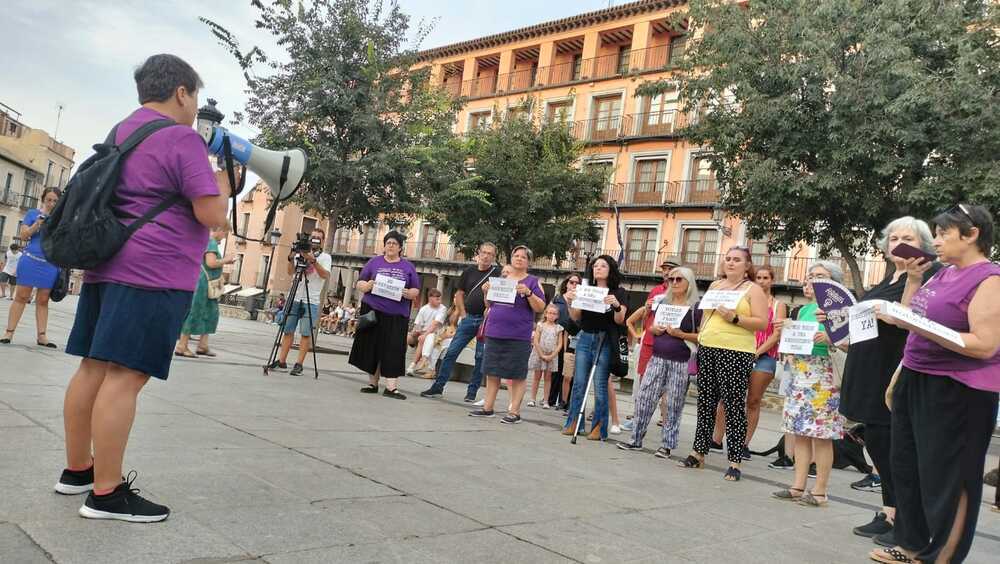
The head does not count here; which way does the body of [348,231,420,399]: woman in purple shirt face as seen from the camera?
toward the camera

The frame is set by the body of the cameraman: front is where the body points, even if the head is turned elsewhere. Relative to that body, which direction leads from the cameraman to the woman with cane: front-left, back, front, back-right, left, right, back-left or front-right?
left

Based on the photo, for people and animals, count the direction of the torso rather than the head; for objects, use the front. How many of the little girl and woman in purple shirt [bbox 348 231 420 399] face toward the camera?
2

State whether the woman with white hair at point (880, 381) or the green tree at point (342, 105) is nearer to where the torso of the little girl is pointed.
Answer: the woman with white hair

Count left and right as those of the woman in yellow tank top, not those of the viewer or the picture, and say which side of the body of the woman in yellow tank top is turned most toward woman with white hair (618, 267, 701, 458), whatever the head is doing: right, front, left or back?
right

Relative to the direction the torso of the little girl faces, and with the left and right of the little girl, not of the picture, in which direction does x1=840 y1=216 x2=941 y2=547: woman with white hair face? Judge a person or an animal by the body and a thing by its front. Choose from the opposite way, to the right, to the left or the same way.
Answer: to the right

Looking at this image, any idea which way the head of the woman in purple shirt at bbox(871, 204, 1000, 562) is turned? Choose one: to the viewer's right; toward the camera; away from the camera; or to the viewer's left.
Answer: to the viewer's left

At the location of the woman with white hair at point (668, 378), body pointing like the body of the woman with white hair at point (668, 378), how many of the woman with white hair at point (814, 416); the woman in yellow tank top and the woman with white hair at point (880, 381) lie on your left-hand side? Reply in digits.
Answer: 3

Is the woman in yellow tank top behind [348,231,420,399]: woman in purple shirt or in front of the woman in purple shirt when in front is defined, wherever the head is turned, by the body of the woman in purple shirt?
in front

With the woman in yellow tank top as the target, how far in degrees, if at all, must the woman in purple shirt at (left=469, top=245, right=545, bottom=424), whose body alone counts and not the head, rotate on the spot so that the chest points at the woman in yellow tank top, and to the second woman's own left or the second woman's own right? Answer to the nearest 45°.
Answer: approximately 90° to the second woman's own left

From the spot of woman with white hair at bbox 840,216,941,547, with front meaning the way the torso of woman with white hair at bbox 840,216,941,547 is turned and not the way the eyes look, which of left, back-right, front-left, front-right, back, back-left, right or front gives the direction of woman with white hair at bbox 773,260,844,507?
right

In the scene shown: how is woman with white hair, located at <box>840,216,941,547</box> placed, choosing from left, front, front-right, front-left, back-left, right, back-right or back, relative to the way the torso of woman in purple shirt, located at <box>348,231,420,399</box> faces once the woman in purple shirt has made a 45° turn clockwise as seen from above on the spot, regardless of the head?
left

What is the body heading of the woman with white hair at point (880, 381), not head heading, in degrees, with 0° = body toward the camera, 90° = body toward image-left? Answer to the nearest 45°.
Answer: approximately 45°

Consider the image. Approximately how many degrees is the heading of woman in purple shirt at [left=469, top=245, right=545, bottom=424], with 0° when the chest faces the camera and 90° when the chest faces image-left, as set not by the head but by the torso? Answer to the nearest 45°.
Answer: approximately 45°

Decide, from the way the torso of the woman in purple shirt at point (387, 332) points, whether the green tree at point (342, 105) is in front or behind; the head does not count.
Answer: behind

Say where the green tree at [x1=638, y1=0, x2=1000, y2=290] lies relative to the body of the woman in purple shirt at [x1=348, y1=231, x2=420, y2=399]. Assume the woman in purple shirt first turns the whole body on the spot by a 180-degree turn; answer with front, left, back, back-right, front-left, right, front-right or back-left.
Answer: front-right
